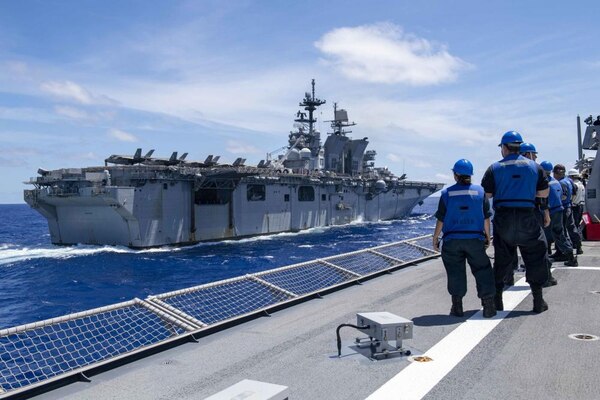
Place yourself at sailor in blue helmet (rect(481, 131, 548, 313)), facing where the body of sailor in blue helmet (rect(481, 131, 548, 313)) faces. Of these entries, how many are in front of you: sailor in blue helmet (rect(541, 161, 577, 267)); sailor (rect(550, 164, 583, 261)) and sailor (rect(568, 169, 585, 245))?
3

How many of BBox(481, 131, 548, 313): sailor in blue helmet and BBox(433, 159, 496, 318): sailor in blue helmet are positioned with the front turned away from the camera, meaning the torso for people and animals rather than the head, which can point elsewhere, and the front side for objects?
2

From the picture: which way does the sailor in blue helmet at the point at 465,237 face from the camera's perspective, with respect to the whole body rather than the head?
away from the camera

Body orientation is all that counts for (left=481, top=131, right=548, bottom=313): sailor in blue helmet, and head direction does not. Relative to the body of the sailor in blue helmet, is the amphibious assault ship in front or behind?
in front

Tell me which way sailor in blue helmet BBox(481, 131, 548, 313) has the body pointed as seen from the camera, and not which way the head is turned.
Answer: away from the camera

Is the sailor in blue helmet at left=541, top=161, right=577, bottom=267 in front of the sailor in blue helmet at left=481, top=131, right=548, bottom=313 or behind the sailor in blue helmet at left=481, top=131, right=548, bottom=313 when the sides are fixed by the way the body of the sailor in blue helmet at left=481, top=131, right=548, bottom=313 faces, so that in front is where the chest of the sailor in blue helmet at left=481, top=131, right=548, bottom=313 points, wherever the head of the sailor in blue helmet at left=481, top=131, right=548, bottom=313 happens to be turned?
in front

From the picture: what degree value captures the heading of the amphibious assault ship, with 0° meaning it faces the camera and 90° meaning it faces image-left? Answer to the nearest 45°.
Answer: approximately 225°

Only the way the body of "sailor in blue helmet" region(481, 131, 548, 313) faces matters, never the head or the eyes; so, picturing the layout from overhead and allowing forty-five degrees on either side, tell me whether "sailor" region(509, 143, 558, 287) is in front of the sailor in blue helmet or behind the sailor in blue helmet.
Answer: in front
